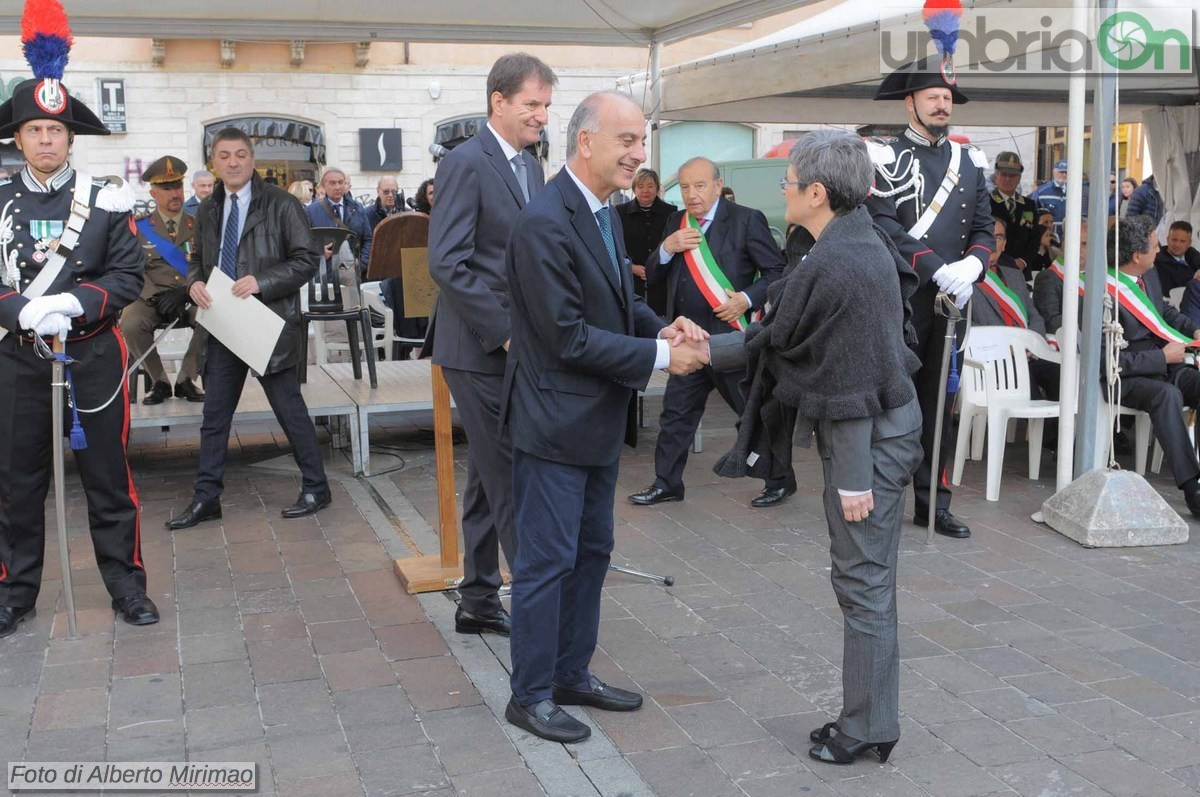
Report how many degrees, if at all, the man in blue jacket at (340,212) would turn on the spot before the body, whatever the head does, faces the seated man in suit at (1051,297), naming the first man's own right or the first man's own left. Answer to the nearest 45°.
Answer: approximately 45° to the first man's own left

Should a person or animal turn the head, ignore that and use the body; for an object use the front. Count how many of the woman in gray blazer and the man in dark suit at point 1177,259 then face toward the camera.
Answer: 1

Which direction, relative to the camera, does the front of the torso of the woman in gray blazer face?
to the viewer's left

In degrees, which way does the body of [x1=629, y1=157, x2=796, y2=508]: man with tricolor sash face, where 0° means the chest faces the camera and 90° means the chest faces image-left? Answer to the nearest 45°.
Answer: approximately 45°

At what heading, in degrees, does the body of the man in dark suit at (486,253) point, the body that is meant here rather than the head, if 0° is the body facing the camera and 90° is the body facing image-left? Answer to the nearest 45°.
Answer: approximately 315°

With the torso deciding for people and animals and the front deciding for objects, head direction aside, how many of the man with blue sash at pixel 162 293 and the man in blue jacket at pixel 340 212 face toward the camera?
2

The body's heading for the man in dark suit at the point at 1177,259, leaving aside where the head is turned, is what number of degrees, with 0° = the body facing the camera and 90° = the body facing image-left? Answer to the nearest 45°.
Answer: approximately 0°

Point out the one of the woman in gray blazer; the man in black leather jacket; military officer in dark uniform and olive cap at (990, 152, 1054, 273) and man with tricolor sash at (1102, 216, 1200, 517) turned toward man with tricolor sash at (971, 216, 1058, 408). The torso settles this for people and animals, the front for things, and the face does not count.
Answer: the military officer in dark uniform and olive cap
